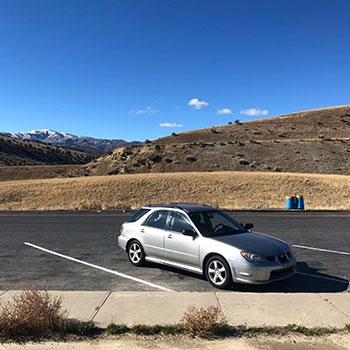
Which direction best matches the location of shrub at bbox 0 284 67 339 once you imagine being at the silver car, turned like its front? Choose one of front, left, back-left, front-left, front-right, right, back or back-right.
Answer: right

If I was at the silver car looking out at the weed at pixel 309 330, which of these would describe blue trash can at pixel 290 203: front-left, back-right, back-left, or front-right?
back-left

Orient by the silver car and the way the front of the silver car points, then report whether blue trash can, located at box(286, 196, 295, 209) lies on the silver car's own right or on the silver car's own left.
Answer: on the silver car's own left

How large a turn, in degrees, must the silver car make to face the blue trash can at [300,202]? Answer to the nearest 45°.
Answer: approximately 135° to its left

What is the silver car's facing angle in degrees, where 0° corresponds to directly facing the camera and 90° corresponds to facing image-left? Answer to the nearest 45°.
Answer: approximately 315°

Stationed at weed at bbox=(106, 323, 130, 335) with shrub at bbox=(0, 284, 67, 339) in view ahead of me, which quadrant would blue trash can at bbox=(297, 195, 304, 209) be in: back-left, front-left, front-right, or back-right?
back-right

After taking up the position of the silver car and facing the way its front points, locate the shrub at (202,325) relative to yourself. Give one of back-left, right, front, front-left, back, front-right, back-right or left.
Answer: front-right

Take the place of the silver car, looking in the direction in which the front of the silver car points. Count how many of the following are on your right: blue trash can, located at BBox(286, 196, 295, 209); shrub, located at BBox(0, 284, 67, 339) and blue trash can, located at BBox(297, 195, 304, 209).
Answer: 1

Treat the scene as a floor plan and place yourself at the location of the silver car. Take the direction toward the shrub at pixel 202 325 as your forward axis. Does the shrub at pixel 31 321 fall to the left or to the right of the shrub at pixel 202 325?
right

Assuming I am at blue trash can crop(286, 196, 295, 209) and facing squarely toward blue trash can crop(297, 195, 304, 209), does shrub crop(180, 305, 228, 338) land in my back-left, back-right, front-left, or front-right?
back-right

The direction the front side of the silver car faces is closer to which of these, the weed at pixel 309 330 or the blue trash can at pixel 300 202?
the weed

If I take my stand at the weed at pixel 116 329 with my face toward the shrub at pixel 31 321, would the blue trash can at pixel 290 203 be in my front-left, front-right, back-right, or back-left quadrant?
back-right

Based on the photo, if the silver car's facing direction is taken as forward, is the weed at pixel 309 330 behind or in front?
in front
